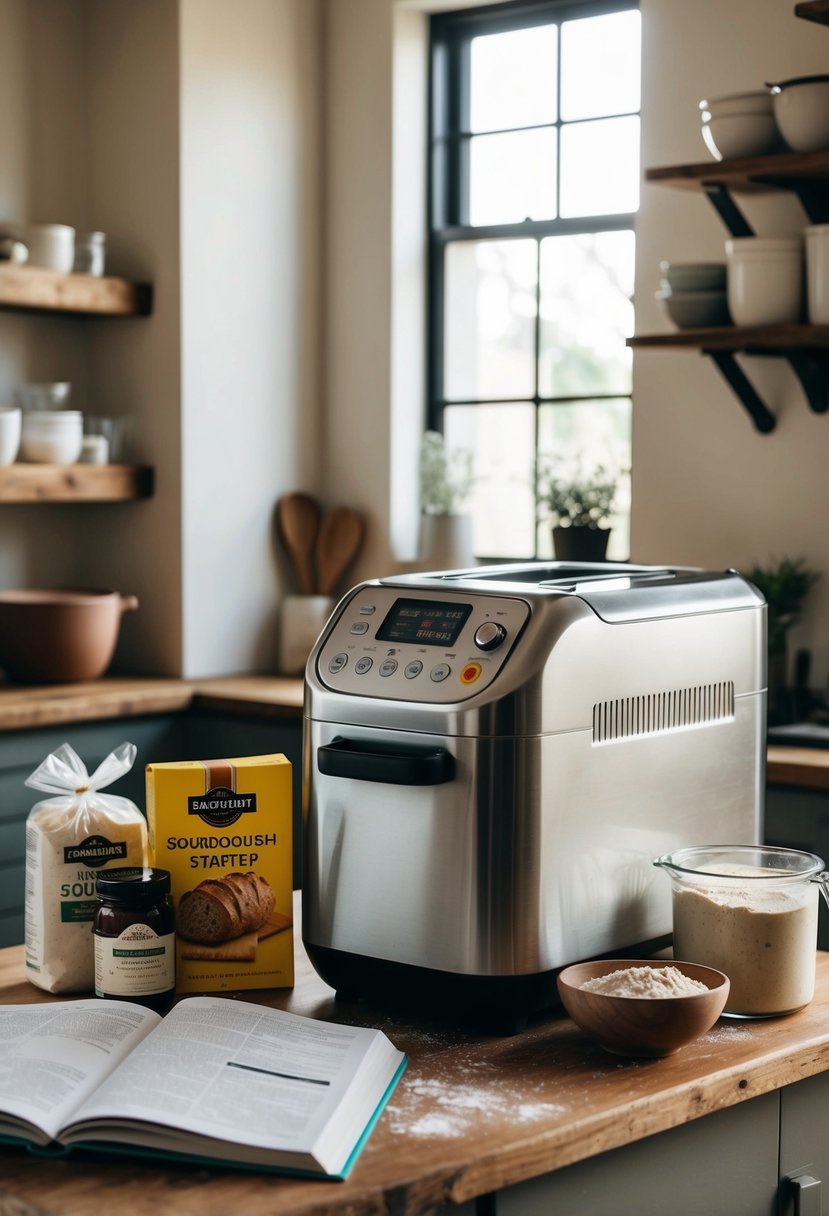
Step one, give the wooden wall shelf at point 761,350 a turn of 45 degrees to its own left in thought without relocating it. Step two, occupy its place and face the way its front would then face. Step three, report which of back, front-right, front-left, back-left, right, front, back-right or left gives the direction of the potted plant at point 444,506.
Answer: back-right

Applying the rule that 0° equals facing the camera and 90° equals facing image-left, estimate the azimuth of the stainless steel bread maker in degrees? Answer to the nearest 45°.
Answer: approximately 45°

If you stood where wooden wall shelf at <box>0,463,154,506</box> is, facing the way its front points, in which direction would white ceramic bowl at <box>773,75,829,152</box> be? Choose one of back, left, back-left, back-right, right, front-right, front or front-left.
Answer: front-left

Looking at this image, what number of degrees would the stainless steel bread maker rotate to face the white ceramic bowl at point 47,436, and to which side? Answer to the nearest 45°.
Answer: approximately 90° to its right

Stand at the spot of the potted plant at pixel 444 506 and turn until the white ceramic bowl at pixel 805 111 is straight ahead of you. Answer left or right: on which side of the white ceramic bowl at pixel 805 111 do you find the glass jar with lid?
right

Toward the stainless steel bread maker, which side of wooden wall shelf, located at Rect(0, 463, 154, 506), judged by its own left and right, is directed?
front

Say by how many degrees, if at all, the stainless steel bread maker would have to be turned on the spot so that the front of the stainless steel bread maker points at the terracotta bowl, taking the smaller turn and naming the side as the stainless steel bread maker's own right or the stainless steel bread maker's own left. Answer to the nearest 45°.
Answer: approximately 90° to the stainless steel bread maker's own right

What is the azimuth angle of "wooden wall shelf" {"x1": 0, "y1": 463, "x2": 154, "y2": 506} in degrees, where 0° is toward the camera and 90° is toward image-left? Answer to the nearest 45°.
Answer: approximately 0°

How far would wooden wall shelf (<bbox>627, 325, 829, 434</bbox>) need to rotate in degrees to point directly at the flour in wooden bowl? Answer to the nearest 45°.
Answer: approximately 45° to its left

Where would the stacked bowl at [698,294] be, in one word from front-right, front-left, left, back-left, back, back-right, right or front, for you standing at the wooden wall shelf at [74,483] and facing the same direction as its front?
front-left

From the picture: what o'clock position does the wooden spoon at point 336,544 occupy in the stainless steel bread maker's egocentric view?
The wooden spoon is roughly at 4 o'clock from the stainless steel bread maker.

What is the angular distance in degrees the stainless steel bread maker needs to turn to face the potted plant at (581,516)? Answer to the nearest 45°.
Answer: approximately 135° to its right

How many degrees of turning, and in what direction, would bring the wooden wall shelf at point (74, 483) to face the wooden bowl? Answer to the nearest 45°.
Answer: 0° — it already faces it
